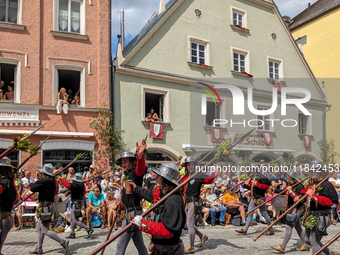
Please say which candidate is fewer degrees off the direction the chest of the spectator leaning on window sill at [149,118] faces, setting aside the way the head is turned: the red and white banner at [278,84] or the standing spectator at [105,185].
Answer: the standing spectator

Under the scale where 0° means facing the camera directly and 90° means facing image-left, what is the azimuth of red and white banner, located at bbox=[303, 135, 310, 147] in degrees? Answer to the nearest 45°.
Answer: approximately 0°

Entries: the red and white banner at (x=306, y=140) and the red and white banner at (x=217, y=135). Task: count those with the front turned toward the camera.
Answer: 2

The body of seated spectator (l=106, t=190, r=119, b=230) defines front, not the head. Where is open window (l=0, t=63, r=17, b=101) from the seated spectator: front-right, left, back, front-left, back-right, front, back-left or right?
back-right

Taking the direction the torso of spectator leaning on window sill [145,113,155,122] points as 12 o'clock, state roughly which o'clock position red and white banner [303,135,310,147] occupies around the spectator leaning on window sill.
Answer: The red and white banner is roughly at 10 o'clock from the spectator leaning on window sill.

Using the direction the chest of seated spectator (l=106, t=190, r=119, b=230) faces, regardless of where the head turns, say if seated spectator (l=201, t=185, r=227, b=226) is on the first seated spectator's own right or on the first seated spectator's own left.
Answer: on the first seated spectator's own left

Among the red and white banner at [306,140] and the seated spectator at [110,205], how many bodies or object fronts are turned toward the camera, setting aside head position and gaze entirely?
2
